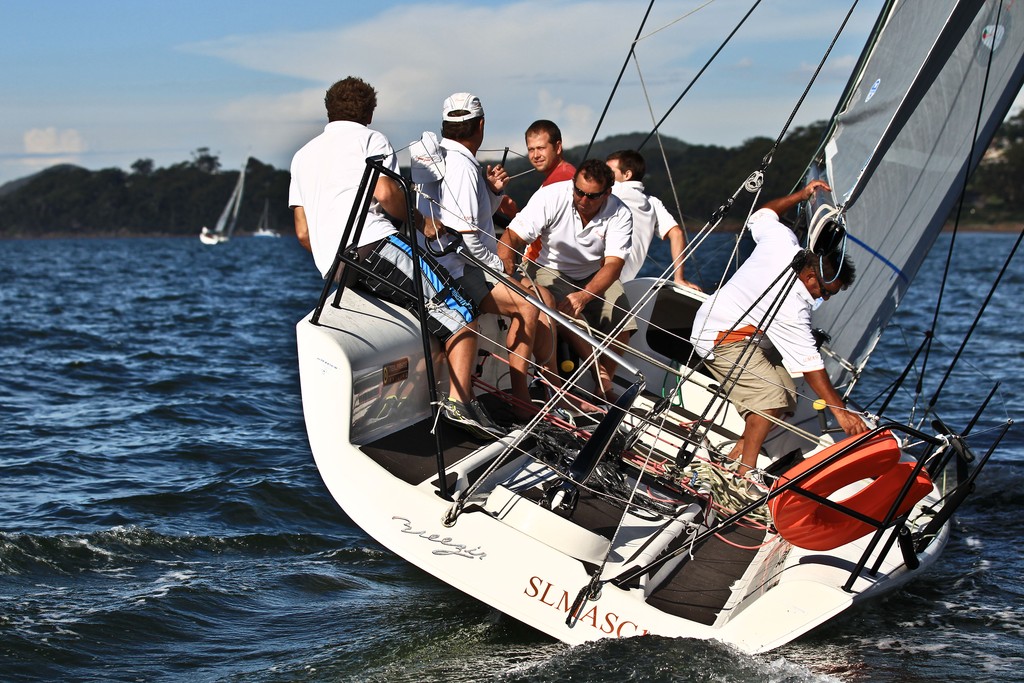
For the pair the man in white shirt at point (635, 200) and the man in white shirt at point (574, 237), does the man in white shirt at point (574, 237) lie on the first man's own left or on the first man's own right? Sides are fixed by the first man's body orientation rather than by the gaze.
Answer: on the first man's own left

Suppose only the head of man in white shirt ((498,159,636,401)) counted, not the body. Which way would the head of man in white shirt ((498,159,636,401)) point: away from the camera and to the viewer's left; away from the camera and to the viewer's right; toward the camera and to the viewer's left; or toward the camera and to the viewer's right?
toward the camera and to the viewer's left

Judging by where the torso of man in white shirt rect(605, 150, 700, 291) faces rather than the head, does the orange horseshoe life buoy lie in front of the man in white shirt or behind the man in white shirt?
behind

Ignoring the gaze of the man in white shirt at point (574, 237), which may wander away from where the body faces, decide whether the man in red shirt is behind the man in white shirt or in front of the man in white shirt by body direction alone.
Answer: behind

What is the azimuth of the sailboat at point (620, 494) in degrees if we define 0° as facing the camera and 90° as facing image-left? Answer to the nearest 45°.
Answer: approximately 180°

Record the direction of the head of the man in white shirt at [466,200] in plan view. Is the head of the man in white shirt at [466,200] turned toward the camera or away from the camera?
away from the camera

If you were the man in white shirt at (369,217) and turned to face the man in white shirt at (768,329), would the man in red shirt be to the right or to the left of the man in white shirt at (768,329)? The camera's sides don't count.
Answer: left
